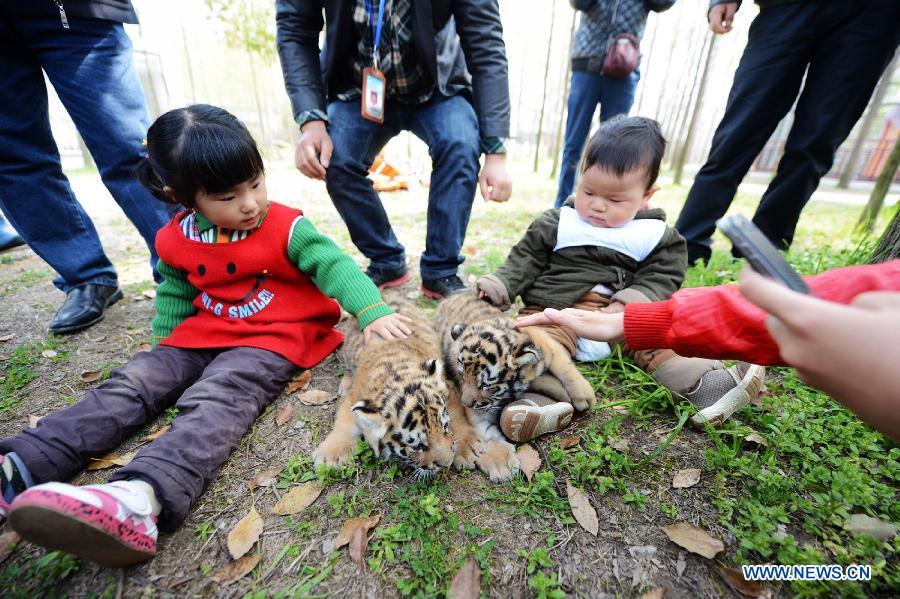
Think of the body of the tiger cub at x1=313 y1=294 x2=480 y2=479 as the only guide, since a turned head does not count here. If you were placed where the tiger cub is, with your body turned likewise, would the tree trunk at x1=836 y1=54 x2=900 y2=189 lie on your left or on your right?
on your left

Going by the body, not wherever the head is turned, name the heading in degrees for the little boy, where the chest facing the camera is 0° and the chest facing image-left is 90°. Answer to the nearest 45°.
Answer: approximately 0°

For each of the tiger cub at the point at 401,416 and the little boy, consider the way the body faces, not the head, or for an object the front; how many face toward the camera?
2

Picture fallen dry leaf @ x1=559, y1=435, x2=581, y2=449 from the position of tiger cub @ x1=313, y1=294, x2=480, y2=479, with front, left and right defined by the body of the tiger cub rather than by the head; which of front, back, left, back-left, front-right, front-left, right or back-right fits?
left

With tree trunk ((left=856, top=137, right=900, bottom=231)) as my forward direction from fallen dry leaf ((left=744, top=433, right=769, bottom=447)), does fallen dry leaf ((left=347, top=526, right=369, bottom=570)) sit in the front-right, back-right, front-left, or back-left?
back-left

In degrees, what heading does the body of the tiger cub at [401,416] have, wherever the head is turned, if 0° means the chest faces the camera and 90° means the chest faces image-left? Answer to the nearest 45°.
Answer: approximately 0°

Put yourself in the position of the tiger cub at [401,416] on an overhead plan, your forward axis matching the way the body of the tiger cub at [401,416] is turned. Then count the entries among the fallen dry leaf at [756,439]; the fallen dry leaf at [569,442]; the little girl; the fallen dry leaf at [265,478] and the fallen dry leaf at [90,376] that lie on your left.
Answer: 2

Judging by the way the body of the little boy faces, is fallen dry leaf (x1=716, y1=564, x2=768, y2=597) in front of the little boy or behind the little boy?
in front

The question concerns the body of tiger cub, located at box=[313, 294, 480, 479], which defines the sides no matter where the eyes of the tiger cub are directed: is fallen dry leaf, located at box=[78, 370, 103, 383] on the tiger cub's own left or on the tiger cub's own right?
on the tiger cub's own right

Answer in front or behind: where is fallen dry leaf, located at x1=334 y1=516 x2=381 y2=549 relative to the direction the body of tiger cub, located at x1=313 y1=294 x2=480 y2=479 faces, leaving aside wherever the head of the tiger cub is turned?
in front

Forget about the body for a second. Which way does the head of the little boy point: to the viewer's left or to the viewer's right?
to the viewer's left

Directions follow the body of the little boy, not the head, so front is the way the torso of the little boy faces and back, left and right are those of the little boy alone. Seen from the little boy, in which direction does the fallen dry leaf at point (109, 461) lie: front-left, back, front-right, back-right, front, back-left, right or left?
front-right
